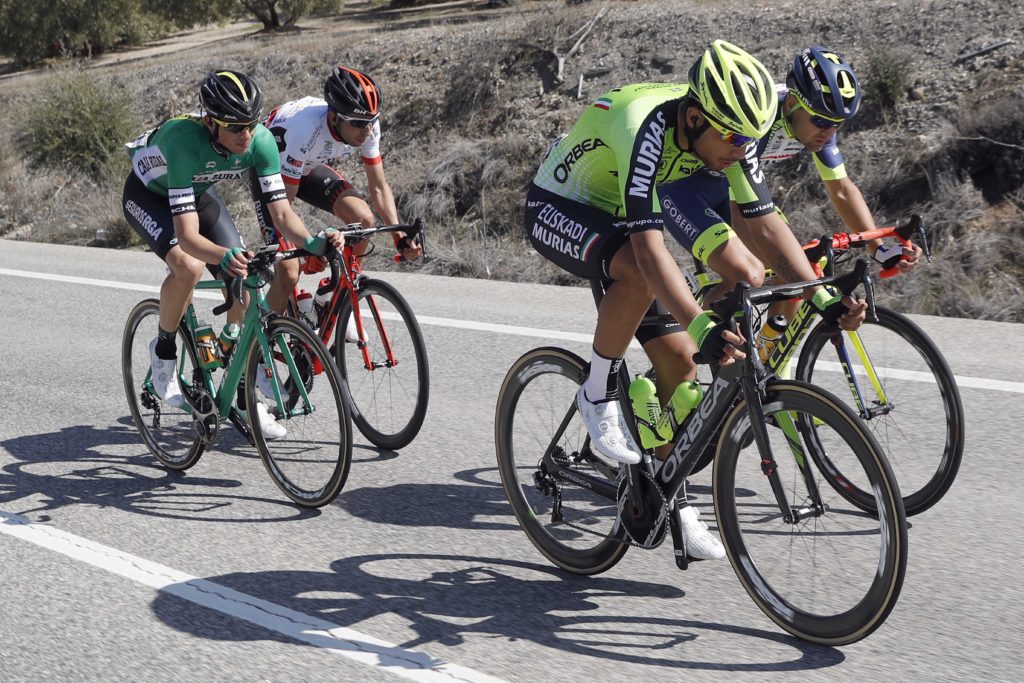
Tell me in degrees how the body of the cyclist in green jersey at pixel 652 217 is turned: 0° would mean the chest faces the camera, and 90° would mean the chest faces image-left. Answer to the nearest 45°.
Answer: approximately 315°

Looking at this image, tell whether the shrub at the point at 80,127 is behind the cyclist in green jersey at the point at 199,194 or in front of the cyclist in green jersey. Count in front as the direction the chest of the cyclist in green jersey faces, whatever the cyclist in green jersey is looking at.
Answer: behind

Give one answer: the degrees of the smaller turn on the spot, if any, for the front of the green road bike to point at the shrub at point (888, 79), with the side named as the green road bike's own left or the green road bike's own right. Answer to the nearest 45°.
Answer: approximately 90° to the green road bike's own left

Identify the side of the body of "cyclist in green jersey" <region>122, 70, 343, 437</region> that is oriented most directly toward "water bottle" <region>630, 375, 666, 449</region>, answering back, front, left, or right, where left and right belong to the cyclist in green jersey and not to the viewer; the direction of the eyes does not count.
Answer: front

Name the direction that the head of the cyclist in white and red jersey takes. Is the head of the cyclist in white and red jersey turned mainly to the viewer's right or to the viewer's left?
to the viewer's right

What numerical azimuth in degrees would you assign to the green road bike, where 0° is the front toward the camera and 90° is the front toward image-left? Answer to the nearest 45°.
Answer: approximately 315°

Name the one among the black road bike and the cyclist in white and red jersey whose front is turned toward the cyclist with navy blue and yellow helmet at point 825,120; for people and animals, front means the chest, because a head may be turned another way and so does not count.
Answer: the cyclist in white and red jersey

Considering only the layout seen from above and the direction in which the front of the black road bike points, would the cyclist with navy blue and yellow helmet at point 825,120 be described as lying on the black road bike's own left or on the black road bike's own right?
on the black road bike's own left

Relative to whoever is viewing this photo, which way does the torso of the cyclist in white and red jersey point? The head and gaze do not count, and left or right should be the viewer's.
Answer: facing the viewer and to the right of the viewer

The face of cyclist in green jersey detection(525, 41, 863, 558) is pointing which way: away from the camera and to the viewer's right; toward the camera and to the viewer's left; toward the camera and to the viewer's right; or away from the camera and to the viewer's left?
toward the camera and to the viewer's right

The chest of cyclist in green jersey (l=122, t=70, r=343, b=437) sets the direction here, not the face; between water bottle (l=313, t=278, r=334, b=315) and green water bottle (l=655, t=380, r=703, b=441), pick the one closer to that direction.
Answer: the green water bottle
